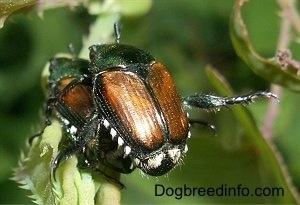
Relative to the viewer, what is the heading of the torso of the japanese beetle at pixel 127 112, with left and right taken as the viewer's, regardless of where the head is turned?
facing away from the viewer and to the left of the viewer

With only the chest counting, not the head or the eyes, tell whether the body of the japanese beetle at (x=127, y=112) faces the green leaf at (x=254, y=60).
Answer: no

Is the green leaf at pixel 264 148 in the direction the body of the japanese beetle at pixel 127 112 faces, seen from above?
no
